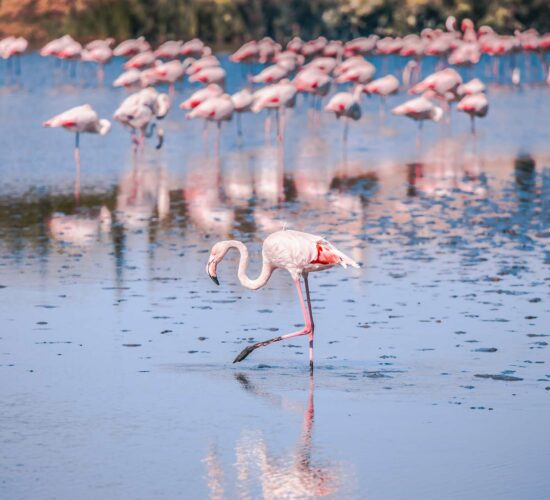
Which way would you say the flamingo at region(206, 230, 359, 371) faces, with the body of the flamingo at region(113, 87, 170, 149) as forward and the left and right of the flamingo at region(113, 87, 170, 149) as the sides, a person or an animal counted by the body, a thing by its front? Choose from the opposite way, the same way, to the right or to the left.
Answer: the opposite way

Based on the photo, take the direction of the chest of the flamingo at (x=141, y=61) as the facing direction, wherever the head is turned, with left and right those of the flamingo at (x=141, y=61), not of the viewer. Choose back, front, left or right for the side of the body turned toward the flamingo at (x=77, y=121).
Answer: right

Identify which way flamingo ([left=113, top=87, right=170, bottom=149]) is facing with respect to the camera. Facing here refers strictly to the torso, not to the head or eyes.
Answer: to the viewer's right

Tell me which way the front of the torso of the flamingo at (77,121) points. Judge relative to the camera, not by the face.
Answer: to the viewer's right

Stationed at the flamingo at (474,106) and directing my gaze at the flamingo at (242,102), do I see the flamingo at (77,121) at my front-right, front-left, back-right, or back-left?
front-left

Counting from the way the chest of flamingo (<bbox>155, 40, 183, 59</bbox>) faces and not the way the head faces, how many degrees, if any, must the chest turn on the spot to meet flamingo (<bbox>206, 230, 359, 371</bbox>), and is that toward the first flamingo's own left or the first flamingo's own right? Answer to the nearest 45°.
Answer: approximately 90° to the first flamingo's own right
